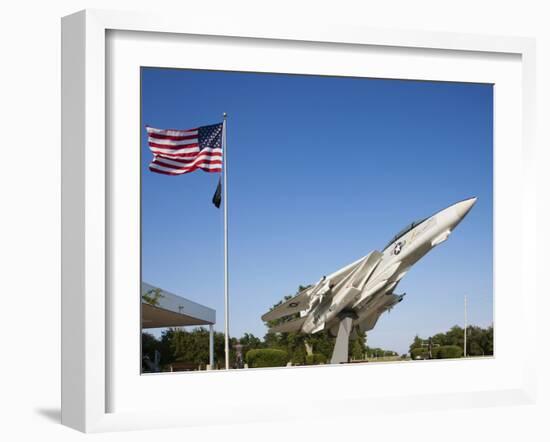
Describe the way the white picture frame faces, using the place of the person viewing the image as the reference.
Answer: facing the viewer and to the right of the viewer
